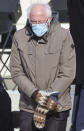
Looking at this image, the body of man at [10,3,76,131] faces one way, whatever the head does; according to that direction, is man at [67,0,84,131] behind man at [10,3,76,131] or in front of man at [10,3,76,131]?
behind

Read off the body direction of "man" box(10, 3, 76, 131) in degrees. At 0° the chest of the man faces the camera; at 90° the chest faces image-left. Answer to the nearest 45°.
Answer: approximately 0°
